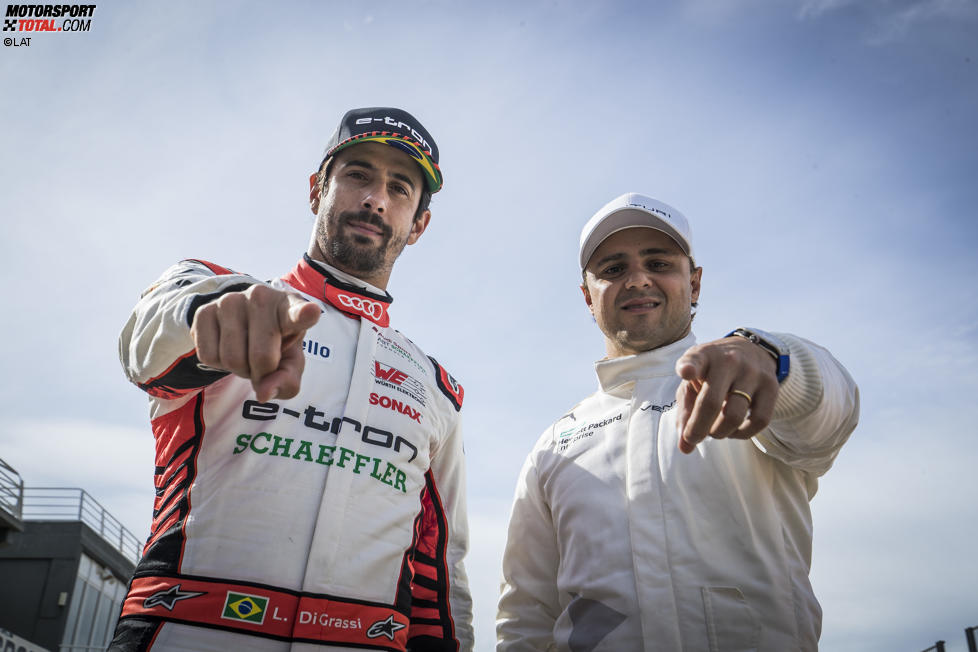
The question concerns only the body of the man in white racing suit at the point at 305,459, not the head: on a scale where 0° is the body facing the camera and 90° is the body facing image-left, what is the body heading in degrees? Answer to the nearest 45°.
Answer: approximately 0°

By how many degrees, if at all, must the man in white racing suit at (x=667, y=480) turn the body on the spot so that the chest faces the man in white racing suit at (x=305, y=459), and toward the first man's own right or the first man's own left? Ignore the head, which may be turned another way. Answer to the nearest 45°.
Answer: approximately 90° to the first man's own right

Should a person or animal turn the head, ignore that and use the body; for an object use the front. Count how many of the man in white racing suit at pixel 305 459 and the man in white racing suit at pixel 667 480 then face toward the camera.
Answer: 2

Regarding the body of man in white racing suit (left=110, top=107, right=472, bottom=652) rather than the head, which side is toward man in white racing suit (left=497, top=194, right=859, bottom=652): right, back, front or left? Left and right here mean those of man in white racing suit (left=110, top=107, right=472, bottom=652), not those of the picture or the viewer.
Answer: left
